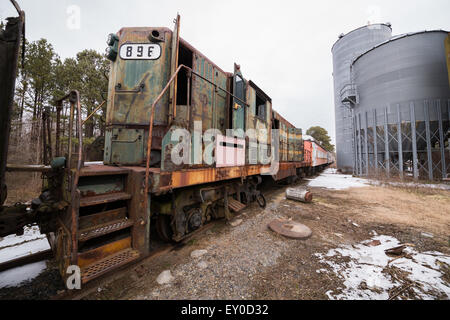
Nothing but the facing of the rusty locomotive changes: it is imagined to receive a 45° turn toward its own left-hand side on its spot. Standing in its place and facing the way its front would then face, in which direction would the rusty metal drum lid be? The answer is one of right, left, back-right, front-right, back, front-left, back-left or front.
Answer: front

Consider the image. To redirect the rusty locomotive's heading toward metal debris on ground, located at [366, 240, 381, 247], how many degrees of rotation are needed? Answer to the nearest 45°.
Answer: approximately 45° to its left

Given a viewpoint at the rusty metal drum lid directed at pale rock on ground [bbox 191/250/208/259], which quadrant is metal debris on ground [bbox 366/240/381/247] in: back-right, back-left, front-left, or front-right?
back-left

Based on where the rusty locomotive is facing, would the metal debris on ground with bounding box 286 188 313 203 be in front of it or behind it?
behind

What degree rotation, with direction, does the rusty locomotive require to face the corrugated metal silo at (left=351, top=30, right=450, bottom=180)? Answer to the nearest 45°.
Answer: approximately 135° to its left

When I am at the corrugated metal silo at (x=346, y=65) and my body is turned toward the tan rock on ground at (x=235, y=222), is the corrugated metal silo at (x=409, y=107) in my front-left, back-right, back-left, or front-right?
front-left

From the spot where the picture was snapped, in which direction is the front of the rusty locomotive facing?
facing the viewer and to the left of the viewer

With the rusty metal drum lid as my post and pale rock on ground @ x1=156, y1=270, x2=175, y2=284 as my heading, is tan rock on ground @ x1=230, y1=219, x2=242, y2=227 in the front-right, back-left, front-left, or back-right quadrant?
front-right
